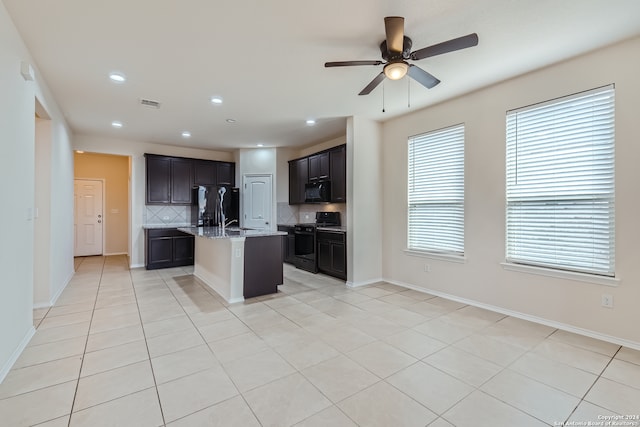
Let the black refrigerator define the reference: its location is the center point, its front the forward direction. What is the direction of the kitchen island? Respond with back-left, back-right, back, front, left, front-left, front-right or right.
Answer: front

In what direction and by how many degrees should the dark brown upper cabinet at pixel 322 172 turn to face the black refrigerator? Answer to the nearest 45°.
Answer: approximately 45° to its right

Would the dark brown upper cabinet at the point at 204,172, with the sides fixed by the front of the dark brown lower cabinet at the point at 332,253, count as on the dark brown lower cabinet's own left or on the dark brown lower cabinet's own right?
on the dark brown lower cabinet's own right

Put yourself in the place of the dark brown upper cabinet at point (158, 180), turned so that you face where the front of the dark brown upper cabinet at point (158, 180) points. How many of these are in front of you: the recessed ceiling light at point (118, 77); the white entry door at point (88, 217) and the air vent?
2

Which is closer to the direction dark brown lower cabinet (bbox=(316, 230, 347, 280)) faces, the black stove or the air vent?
the air vent

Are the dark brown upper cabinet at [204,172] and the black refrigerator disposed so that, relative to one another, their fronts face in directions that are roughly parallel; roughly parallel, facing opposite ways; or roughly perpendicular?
roughly parallel

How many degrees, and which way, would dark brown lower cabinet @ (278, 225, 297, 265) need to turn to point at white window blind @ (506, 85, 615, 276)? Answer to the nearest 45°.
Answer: approximately 90° to its left

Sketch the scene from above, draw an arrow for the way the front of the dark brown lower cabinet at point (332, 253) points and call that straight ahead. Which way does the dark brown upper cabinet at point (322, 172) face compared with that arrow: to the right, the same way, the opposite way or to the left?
the same way

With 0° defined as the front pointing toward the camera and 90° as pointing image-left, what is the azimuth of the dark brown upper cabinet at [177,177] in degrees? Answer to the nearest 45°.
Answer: approximately 0°

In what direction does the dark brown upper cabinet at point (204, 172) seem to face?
toward the camera

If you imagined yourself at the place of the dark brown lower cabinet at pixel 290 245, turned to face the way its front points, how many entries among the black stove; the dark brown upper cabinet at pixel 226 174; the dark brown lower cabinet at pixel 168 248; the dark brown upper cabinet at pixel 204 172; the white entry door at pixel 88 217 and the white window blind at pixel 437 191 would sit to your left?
2

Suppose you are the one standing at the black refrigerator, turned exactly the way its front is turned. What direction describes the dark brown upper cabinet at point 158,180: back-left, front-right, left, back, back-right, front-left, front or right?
right

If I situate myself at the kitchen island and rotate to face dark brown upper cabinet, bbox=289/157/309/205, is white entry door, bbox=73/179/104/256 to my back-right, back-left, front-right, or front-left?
front-left

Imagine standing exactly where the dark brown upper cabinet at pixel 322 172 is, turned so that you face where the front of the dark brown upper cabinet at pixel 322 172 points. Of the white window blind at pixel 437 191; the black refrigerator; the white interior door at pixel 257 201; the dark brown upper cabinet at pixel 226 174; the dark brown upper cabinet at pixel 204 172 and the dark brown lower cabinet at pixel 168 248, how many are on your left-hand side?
1

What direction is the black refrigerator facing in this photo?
toward the camera

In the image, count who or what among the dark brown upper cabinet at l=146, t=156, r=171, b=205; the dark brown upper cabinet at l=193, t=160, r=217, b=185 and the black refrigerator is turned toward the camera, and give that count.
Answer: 3
